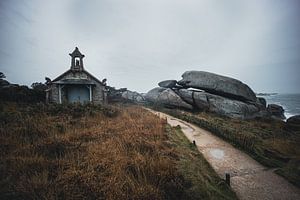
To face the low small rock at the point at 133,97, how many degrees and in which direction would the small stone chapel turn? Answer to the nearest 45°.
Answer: approximately 135° to its left

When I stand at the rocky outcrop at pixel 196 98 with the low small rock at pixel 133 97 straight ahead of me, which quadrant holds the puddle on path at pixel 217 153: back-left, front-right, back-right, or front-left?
back-left

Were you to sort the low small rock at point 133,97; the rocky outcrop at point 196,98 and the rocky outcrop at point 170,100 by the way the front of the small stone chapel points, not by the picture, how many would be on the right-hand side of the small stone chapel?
0

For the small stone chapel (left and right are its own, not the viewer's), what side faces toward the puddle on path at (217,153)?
front

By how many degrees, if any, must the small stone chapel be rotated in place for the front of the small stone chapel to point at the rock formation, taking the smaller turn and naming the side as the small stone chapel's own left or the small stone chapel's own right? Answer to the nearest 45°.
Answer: approximately 45° to the small stone chapel's own left

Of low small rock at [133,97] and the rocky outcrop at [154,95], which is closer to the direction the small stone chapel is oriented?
the rocky outcrop

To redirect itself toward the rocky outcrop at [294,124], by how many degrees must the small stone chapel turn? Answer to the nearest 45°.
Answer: approximately 45° to its left

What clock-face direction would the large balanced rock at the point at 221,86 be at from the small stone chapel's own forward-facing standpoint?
The large balanced rock is roughly at 10 o'clock from the small stone chapel.

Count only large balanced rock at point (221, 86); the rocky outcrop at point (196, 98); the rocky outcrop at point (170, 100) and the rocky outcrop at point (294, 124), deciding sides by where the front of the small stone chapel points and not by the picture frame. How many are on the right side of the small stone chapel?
0

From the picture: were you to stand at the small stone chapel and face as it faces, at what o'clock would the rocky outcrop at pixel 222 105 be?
The rocky outcrop is roughly at 10 o'clock from the small stone chapel.

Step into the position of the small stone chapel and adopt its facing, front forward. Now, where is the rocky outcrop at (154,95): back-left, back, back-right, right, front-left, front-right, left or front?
left

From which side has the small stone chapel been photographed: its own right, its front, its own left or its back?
front

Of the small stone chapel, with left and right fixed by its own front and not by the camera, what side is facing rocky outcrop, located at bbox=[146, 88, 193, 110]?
left

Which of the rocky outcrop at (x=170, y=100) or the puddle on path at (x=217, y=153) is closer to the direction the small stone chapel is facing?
the puddle on path

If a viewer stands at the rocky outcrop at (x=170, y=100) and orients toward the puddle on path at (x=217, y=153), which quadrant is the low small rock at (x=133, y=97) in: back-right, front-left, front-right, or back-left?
back-right
